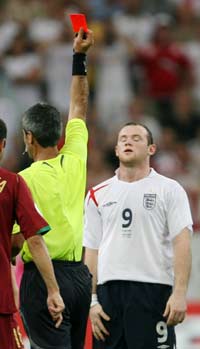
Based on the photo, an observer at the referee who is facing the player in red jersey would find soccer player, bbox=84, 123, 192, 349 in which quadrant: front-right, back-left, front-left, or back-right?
back-left

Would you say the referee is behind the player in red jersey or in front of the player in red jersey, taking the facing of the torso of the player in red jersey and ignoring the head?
in front

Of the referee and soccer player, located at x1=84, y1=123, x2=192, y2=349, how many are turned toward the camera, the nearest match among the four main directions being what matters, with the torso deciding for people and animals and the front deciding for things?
1

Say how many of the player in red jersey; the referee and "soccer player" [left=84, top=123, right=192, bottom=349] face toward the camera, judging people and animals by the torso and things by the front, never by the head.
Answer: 1

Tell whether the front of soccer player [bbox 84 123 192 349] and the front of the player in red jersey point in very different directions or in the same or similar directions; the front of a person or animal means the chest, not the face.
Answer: very different directions

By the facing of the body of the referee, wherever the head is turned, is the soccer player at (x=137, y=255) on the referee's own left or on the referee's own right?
on the referee's own right

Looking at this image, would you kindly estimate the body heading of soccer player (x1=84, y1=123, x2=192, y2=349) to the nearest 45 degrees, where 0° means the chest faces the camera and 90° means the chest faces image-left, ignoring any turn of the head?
approximately 0°

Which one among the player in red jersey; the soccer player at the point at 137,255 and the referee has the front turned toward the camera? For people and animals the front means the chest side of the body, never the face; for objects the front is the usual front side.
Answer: the soccer player

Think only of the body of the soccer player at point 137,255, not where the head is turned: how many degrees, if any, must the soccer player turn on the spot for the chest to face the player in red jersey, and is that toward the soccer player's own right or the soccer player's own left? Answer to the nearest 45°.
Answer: approximately 45° to the soccer player's own right

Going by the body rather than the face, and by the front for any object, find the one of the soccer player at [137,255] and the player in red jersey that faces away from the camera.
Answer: the player in red jersey
